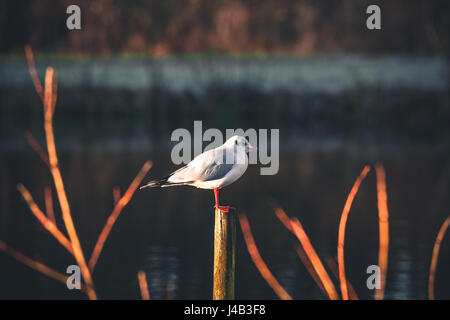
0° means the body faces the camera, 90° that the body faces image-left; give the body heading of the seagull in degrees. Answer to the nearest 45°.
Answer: approximately 270°

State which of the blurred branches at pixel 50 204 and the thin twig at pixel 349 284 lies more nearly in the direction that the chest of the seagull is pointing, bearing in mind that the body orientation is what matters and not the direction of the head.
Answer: the thin twig

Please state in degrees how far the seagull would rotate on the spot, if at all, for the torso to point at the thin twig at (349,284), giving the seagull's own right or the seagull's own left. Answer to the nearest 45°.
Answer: approximately 45° to the seagull's own left
